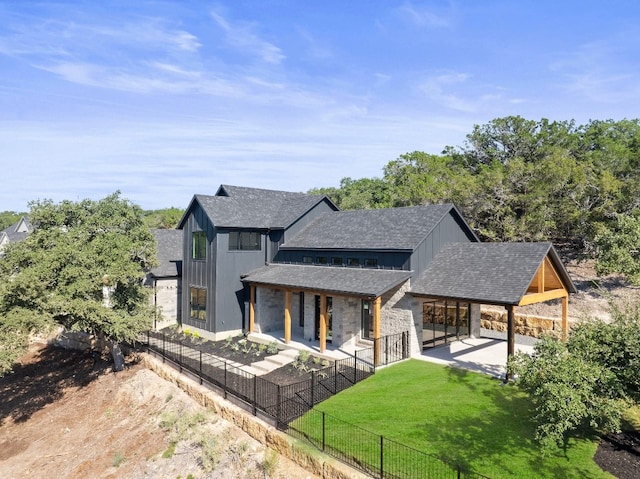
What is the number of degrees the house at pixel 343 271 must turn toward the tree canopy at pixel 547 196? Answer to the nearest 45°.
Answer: approximately 180°

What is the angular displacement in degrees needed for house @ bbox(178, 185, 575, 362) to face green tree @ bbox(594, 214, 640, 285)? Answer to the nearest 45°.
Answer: approximately 90° to its left

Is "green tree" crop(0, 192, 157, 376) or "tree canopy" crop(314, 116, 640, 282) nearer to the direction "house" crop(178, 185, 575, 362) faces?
the green tree

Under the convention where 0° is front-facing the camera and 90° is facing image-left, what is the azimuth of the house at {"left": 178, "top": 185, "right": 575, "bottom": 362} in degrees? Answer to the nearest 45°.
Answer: approximately 45°

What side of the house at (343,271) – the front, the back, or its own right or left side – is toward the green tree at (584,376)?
left

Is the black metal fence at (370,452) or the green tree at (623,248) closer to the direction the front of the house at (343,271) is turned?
the black metal fence
